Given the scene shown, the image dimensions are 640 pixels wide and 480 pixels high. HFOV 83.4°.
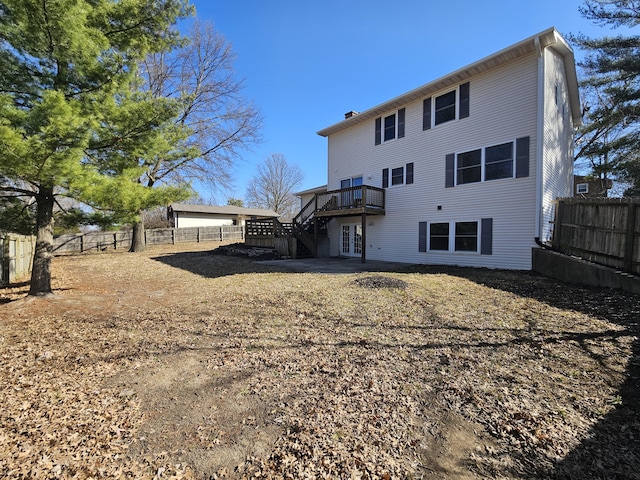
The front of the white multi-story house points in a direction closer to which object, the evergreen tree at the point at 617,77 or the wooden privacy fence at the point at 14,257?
the evergreen tree

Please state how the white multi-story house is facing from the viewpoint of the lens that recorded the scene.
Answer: facing away from the viewer and to the right of the viewer

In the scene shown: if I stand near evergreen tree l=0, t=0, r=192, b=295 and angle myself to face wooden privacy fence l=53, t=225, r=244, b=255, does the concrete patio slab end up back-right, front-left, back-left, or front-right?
front-right

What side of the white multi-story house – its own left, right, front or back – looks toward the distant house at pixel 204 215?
left

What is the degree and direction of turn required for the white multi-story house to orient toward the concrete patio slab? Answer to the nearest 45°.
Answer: approximately 135° to its left

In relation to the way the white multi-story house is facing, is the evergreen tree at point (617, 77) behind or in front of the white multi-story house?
in front

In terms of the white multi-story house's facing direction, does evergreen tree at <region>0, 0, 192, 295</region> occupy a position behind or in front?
behind

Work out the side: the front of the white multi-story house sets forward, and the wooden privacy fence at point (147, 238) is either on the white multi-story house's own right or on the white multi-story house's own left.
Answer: on the white multi-story house's own left
